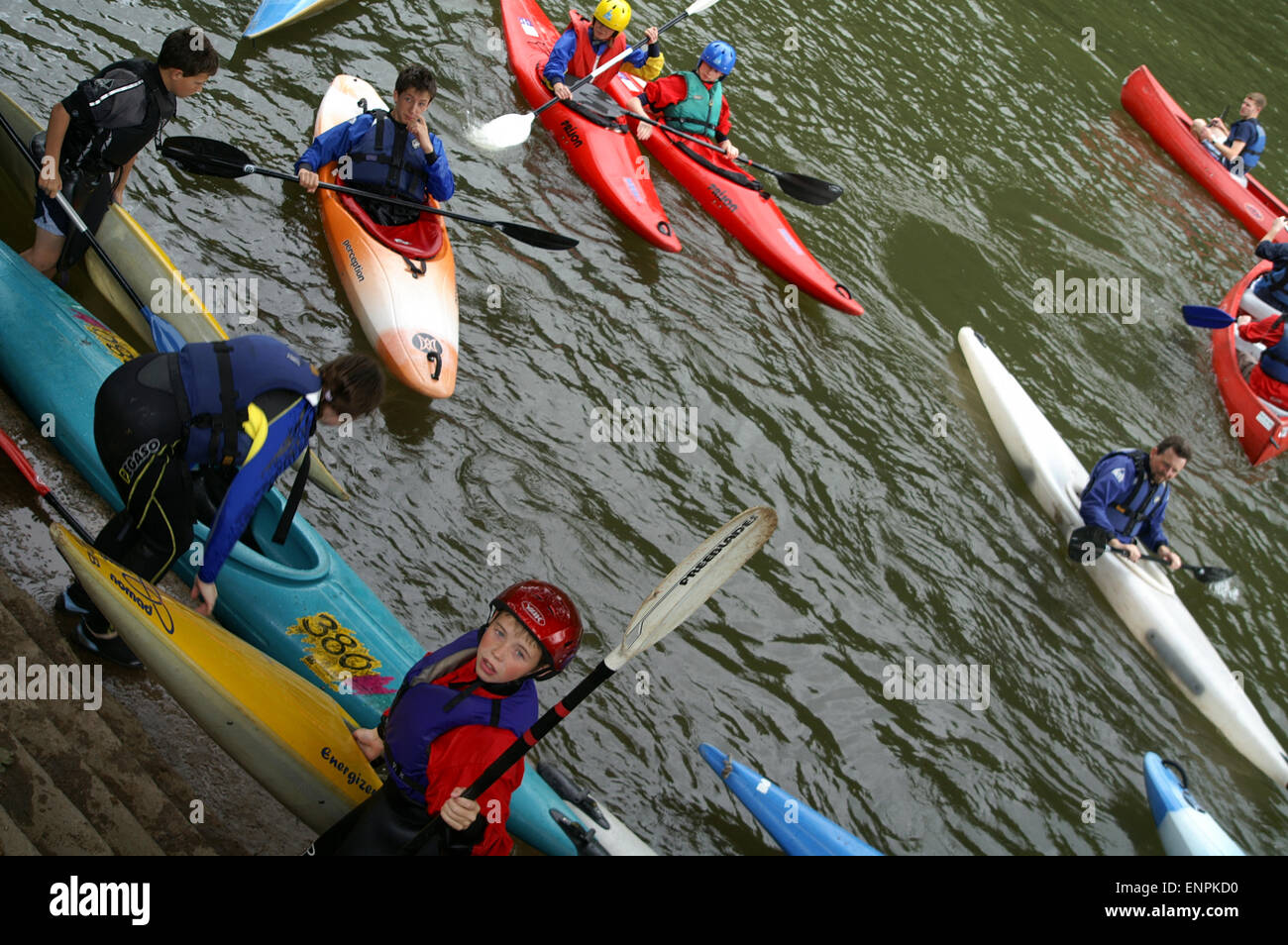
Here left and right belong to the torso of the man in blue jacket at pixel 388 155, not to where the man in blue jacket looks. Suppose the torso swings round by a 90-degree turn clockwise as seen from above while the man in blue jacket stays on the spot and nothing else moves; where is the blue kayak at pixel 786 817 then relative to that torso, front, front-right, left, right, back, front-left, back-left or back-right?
back-left

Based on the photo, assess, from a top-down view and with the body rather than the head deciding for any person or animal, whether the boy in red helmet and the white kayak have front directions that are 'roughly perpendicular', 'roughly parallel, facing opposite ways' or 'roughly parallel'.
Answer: roughly perpendicular

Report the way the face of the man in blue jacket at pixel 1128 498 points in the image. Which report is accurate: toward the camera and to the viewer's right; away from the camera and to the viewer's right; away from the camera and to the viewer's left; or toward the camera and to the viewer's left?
toward the camera and to the viewer's right

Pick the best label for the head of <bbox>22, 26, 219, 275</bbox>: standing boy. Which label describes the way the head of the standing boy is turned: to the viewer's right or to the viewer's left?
to the viewer's right

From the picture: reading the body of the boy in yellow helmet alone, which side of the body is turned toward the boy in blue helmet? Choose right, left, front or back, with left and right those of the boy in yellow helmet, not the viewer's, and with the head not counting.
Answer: left

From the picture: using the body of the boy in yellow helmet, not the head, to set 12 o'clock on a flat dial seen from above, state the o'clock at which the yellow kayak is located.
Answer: The yellow kayak is roughly at 12 o'clock from the boy in yellow helmet.

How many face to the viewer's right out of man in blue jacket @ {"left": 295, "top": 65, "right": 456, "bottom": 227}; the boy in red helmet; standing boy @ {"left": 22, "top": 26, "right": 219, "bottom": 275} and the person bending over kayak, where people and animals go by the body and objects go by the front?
2

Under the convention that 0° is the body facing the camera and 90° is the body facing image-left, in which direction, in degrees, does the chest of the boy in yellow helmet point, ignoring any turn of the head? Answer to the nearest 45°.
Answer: approximately 0°

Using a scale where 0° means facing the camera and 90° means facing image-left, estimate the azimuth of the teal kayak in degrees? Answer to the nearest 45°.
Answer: approximately 315°

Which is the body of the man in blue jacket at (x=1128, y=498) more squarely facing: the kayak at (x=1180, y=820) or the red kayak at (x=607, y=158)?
the kayak

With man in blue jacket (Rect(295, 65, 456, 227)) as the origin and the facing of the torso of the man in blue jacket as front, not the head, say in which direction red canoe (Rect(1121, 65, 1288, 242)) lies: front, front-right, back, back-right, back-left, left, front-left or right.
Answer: back-left
